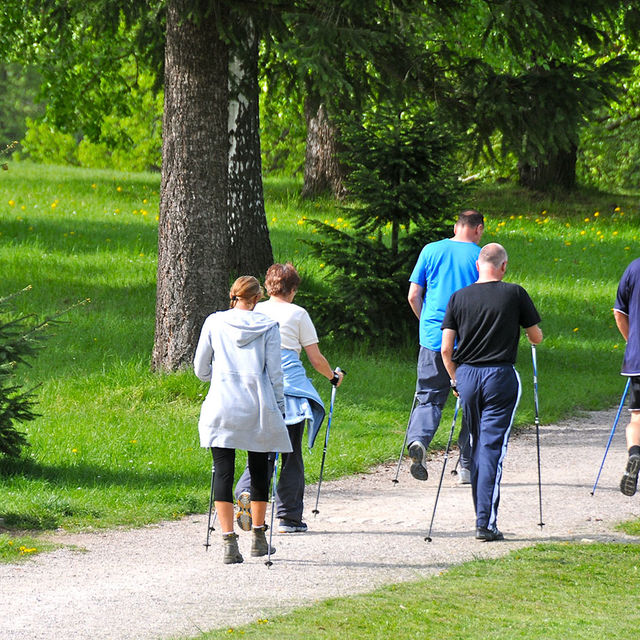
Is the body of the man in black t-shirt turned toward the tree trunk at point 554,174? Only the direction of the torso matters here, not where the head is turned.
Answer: yes

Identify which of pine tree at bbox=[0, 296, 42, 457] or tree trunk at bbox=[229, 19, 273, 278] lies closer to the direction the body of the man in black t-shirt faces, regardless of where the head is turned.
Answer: the tree trunk

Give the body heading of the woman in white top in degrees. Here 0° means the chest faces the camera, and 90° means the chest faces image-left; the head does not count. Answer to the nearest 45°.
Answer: approximately 225°

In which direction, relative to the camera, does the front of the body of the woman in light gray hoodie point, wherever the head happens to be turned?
away from the camera

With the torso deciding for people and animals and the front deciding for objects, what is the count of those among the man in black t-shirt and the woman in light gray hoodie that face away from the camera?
2

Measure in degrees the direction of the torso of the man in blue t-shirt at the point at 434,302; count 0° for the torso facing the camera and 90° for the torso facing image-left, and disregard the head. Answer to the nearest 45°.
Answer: approximately 225°

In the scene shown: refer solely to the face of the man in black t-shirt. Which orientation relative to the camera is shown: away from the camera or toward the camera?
away from the camera

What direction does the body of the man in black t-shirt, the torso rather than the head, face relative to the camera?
away from the camera

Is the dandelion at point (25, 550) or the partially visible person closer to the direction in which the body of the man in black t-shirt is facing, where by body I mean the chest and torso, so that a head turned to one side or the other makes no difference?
the partially visible person

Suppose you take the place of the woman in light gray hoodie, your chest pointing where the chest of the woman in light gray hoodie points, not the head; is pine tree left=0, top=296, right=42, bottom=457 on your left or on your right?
on your left

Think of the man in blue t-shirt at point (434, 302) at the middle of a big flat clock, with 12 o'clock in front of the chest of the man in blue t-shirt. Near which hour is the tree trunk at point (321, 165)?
The tree trunk is roughly at 10 o'clock from the man in blue t-shirt.

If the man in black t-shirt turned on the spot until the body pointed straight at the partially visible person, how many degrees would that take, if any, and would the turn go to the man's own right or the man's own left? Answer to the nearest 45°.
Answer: approximately 45° to the man's own right
